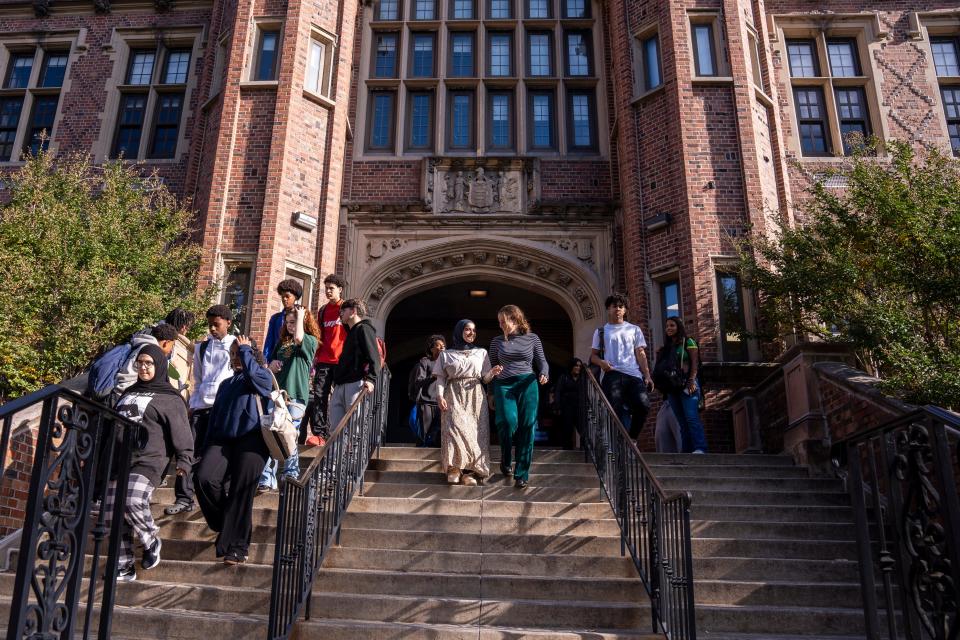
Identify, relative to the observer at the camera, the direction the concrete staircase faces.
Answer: facing the viewer

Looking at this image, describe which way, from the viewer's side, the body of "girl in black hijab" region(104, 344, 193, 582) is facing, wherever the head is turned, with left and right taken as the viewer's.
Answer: facing the viewer and to the left of the viewer

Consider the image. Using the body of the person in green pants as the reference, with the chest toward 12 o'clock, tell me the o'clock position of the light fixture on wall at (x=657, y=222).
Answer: The light fixture on wall is roughly at 7 o'clock from the person in green pants.

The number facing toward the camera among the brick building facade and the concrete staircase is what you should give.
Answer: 2

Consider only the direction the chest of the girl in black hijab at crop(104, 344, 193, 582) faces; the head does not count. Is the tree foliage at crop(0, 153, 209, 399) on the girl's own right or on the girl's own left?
on the girl's own right

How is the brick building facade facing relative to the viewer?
toward the camera

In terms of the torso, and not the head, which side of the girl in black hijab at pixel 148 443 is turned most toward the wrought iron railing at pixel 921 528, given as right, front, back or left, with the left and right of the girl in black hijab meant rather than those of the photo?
left
